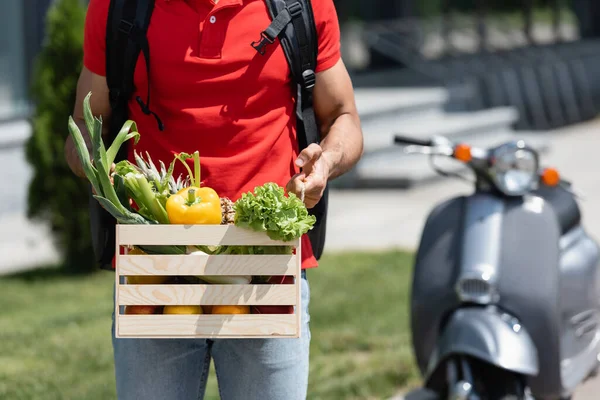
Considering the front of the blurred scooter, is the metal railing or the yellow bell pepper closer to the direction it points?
the yellow bell pepper

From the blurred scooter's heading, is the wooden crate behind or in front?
in front

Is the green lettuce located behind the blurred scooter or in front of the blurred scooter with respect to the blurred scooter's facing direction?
in front

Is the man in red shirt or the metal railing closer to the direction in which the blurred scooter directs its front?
the man in red shirt

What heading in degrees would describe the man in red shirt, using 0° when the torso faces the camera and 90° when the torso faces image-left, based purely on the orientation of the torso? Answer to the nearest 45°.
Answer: approximately 0°

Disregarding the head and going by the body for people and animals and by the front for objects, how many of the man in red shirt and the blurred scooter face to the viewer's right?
0

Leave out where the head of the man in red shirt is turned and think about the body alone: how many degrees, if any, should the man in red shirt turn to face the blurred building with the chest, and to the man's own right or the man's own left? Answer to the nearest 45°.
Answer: approximately 180°

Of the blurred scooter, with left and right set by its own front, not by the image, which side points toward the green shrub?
right
